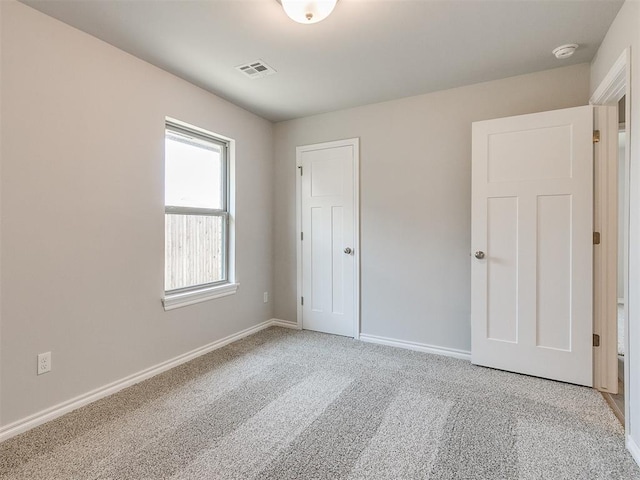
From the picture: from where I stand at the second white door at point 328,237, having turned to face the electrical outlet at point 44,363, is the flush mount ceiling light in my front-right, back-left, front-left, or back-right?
front-left

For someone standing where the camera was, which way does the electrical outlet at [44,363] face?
facing the viewer and to the right of the viewer

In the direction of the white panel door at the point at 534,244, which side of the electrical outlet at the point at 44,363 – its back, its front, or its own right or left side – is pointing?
front

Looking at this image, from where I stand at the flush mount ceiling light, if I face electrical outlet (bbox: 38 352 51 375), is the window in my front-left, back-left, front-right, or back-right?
front-right

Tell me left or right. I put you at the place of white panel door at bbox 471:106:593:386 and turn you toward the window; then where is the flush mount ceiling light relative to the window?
left

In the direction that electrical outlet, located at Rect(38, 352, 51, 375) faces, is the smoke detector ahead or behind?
ahead

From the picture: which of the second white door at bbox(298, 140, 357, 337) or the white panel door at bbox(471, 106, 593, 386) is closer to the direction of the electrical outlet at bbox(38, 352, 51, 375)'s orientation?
the white panel door

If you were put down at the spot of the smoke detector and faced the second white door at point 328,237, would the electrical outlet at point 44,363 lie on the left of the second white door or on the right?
left

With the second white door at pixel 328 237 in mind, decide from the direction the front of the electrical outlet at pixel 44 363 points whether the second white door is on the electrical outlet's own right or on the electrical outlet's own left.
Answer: on the electrical outlet's own left

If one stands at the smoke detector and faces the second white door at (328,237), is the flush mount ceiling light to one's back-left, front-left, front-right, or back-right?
front-left

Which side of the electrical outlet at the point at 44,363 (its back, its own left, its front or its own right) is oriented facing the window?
left

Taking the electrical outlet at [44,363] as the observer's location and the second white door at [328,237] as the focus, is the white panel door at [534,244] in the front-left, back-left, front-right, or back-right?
front-right
